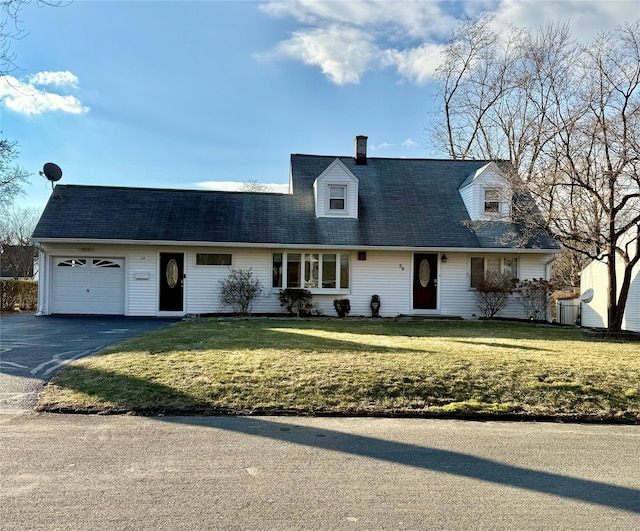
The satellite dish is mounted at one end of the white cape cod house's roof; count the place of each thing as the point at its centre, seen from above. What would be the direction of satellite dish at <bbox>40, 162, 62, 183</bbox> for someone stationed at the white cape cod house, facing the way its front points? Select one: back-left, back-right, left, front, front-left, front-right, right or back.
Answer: right

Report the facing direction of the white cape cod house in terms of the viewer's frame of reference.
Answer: facing the viewer

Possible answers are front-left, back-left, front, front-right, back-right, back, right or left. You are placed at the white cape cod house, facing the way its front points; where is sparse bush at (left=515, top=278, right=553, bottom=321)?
left

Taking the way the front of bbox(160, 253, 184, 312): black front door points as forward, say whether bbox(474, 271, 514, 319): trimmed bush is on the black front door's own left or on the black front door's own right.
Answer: on the black front door's own left

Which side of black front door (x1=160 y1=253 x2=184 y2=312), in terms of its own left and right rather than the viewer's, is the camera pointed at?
front

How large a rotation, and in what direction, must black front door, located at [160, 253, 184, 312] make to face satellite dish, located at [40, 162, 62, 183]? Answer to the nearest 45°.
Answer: approximately 135° to its right

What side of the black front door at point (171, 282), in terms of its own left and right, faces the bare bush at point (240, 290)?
left
